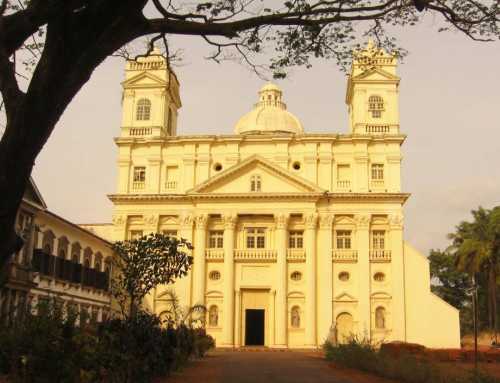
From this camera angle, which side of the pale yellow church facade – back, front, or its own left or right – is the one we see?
front

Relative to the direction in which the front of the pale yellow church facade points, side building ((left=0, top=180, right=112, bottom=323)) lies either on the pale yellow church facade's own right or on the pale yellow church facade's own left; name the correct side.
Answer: on the pale yellow church facade's own right
